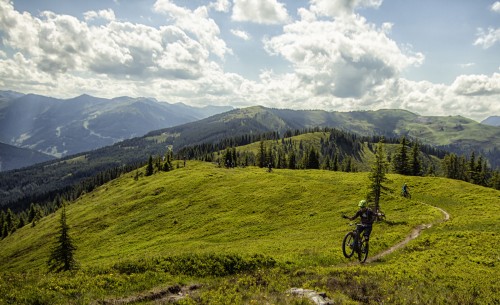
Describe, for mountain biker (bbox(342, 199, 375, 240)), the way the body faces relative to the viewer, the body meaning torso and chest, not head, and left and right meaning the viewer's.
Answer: facing the viewer and to the left of the viewer
